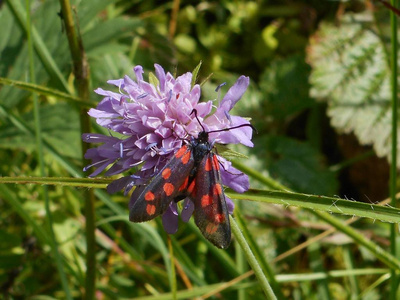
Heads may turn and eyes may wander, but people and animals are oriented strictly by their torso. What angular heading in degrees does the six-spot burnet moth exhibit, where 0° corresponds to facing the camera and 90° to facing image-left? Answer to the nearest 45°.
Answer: approximately 180°

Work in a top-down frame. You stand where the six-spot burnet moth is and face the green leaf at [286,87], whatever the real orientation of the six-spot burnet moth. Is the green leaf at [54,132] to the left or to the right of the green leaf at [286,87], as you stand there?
left

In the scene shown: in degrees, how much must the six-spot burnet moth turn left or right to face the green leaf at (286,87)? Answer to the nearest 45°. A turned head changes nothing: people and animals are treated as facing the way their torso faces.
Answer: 0° — it already faces it

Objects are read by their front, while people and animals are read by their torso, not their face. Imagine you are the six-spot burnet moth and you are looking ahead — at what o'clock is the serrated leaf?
The serrated leaf is roughly at 1 o'clock from the six-spot burnet moth.

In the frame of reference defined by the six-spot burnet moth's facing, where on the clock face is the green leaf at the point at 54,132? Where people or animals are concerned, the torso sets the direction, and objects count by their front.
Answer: The green leaf is roughly at 11 o'clock from the six-spot burnet moth.
